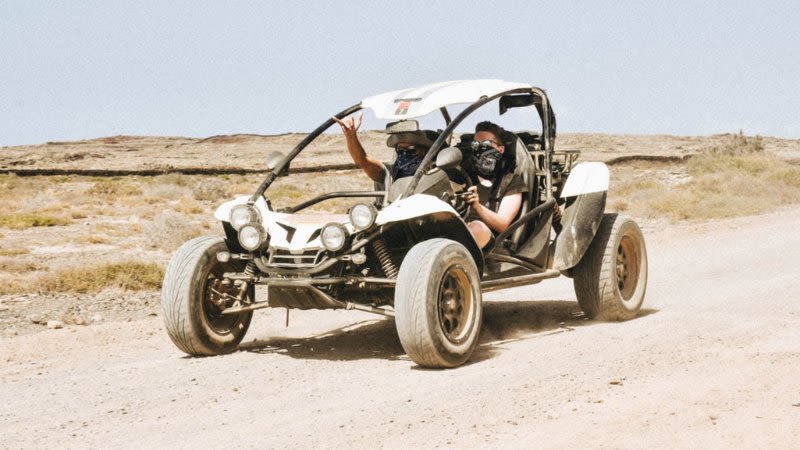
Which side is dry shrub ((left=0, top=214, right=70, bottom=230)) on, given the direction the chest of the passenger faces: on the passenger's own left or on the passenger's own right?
on the passenger's own right

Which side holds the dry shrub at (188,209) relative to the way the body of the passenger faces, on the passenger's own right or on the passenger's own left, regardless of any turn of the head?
on the passenger's own right

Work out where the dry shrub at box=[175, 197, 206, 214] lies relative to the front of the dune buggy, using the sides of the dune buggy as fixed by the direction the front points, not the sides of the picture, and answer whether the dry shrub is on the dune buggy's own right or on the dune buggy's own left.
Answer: on the dune buggy's own right

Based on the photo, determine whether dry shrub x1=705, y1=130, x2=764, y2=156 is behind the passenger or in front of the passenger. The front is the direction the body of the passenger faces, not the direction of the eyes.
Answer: behind

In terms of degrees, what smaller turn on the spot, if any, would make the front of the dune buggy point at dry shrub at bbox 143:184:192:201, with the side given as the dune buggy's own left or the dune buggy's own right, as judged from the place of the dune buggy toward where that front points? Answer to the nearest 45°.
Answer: approximately 135° to the dune buggy's own right

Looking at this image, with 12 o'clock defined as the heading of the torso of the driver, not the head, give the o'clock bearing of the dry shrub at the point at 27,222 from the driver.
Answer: The dry shrub is roughly at 3 o'clock from the driver.

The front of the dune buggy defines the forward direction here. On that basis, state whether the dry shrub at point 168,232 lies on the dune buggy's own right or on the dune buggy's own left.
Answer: on the dune buggy's own right

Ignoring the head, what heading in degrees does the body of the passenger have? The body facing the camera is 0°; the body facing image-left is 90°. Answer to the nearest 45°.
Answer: approximately 45°
